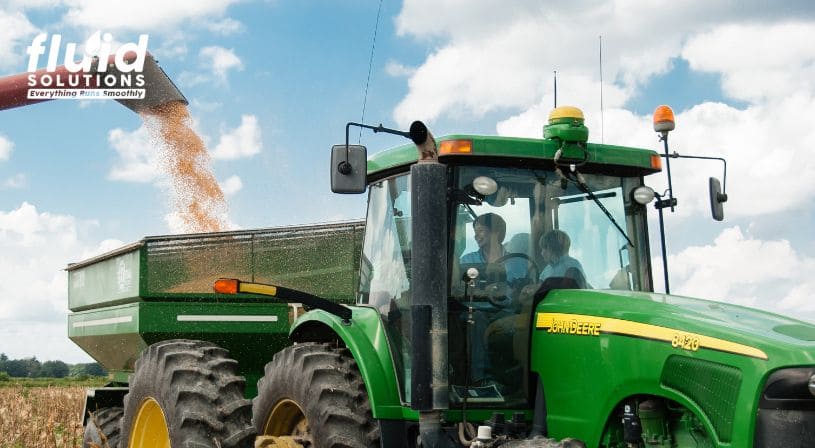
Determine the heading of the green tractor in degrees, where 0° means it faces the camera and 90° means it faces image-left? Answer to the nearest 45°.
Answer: approximately 315°

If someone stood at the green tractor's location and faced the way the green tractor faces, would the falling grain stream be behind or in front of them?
behind
